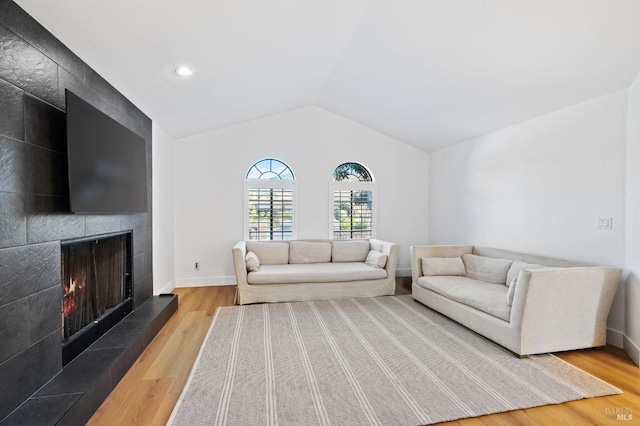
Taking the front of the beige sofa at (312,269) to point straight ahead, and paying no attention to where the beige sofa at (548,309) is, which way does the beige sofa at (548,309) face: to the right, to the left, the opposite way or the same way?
to the right

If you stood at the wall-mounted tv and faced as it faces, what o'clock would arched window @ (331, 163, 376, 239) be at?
The arched window is roughly at 10 o'clock from the wall-mounted tv.

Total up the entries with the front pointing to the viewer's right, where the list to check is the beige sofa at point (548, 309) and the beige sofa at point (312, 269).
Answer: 0

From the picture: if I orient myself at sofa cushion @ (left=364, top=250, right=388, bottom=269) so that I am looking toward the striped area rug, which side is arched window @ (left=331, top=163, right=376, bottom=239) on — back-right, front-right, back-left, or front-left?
back-right

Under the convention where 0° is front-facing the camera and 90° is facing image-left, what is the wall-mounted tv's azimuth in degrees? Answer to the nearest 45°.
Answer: approximately 315°

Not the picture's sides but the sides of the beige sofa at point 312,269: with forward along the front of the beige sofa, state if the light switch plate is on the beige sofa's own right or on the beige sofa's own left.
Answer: on the beige sofa's own left

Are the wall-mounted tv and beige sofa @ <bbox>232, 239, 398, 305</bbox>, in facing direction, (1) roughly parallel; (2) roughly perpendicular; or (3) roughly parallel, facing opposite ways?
roughly perpendicular

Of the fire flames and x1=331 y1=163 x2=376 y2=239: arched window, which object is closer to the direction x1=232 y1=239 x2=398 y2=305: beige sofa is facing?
the fire flames

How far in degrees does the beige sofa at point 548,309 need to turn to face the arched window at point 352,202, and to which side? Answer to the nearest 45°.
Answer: approximately 90° to its right

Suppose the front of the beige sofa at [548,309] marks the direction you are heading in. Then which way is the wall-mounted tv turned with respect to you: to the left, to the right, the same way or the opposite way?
the opposite way

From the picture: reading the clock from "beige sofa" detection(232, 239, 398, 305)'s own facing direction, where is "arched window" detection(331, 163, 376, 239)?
The arched window is roughly at 7 o'clock from the beige sofa.
